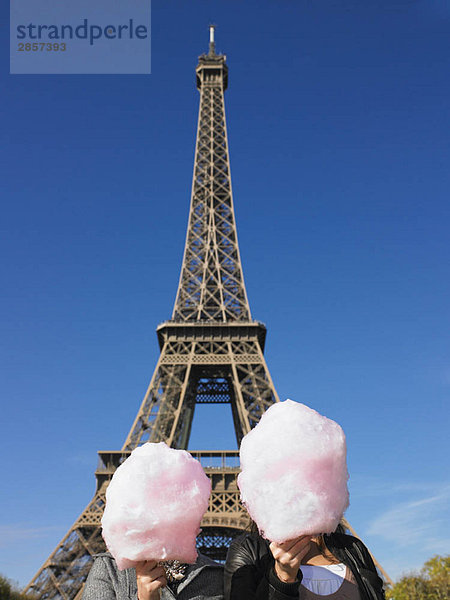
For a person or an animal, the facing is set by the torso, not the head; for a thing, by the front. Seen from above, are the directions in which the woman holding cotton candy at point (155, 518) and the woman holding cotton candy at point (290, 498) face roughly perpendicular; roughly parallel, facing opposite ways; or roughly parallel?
roughly parallel

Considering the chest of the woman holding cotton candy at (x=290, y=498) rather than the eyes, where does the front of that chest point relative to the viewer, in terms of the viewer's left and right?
facing the viewer

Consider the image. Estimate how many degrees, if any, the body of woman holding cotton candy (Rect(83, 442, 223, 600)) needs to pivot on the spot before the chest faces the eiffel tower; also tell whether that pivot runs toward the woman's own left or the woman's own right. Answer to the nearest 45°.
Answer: approximately 180°

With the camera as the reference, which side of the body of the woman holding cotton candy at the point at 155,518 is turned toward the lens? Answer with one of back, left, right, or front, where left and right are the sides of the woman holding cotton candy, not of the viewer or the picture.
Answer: front

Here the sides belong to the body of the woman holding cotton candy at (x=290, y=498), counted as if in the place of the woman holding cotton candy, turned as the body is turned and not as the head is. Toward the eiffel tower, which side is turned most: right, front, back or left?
back

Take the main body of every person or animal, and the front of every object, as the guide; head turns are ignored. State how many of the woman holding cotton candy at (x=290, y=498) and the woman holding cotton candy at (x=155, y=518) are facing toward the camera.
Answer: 2
